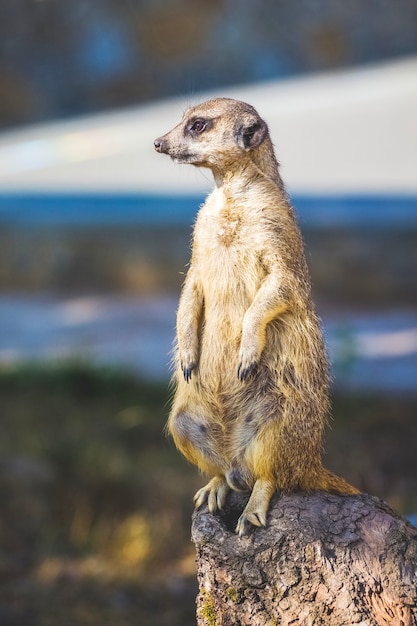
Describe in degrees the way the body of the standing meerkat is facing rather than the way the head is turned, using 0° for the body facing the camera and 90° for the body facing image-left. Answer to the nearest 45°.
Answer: approximately 45°
